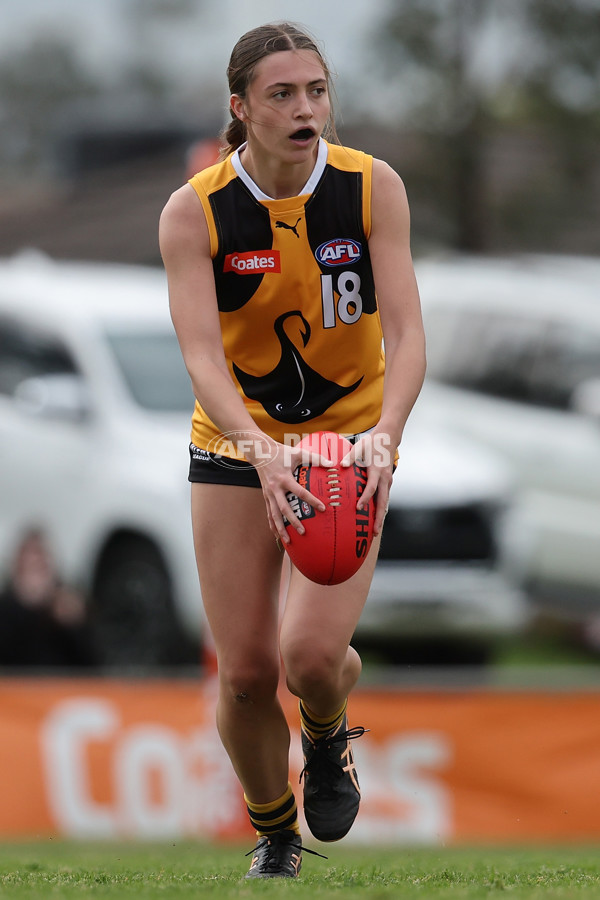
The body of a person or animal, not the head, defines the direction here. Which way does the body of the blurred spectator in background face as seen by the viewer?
toward the camera

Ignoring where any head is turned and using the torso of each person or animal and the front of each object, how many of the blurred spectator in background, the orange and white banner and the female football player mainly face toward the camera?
3

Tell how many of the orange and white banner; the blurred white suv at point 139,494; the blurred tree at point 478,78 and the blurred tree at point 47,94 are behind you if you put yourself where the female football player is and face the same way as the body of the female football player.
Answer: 4

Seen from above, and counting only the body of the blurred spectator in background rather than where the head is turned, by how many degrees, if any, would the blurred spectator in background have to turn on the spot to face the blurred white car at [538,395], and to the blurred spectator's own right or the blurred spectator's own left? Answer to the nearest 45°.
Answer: approximately 90° to the blurred spectator's own left

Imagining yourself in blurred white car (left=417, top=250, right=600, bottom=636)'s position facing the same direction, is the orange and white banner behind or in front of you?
in front

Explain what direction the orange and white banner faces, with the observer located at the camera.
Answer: facing the viewer

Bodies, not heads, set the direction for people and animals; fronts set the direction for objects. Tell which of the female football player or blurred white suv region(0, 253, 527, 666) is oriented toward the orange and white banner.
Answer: the blurred white suv

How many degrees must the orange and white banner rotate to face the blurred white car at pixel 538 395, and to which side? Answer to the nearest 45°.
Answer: approximately 135° to its left

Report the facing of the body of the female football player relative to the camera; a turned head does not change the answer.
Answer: toward the camera

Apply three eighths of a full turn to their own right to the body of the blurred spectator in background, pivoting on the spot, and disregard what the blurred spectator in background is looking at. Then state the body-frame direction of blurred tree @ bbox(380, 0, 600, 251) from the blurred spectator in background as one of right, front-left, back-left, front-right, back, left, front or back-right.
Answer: right

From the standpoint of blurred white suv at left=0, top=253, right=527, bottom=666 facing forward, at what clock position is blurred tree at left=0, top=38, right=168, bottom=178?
The blurred tree is roughly at 7 o'clock from the blurred white suv.

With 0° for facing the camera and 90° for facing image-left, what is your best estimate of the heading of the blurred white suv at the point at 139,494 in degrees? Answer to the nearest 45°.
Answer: approximately 315°

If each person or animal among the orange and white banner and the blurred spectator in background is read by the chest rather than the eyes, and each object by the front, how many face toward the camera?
2

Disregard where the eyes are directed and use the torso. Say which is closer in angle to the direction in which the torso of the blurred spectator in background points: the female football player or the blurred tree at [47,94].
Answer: the female football player
